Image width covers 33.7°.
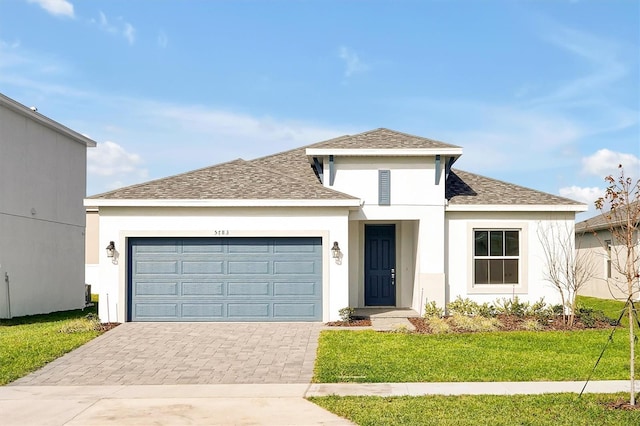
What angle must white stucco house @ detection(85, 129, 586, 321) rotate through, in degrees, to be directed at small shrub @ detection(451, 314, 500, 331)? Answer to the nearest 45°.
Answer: approximately 45° to its left

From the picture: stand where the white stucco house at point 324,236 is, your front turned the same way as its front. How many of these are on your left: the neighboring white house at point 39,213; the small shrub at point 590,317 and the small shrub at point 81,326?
1

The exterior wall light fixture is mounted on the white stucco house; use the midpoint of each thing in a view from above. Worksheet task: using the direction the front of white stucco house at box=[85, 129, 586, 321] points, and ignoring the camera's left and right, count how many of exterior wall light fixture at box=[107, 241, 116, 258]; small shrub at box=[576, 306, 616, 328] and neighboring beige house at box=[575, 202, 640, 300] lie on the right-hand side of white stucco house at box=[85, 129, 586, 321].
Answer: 1

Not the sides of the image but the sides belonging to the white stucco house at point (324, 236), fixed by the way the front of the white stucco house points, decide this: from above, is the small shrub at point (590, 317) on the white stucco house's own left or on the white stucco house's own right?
on the white stucco house's own left

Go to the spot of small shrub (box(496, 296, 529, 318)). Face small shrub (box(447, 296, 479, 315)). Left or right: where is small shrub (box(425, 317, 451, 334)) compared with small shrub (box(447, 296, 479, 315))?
left

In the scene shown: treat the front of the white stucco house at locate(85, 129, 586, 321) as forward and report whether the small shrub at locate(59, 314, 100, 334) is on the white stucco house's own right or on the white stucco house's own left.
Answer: on the white stucco house's own right

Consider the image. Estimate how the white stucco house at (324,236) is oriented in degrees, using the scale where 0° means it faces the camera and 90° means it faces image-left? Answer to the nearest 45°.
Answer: approximately 0°
